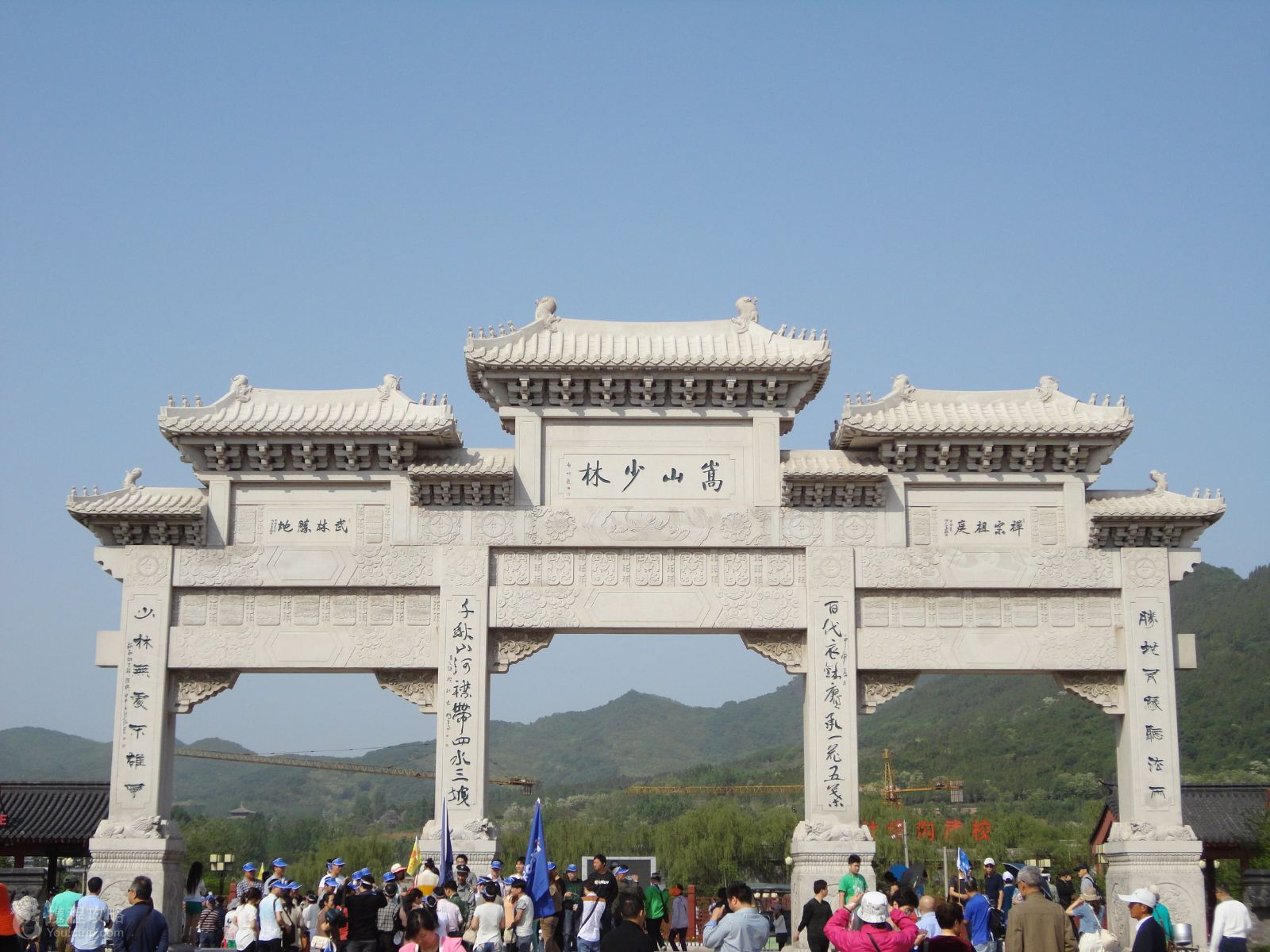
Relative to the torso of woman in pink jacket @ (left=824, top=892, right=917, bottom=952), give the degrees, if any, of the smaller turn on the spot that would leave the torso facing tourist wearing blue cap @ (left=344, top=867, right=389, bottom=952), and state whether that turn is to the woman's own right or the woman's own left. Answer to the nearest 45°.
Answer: approximately 45° to the woman's own left

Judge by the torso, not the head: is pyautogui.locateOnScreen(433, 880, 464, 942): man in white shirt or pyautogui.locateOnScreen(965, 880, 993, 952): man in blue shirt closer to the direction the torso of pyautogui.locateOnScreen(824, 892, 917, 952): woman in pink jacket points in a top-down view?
the man in blue shirt

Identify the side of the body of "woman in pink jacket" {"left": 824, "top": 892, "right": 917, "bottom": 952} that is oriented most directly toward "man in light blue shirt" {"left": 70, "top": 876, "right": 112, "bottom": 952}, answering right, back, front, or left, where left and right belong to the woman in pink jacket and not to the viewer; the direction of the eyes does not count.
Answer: left

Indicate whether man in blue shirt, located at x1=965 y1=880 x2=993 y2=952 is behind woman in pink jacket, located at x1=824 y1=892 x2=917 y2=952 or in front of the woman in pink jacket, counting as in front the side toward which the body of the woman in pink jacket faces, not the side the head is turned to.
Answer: in front

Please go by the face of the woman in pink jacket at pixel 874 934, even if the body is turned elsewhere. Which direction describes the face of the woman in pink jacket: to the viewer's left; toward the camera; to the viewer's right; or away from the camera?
away from the camera

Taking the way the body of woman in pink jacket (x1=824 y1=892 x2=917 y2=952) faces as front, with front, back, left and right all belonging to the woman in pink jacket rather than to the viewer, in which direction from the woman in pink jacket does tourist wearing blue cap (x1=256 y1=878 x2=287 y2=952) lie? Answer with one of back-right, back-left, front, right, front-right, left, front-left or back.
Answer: front-left

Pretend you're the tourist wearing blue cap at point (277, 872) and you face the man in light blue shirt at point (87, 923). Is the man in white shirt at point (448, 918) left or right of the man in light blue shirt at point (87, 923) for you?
left

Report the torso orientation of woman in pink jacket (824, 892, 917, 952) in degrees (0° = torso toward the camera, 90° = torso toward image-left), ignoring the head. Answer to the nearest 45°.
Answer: approximately 180°

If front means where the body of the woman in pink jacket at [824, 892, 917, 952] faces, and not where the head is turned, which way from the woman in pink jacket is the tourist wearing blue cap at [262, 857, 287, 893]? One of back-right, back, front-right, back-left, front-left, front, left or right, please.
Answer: front-left

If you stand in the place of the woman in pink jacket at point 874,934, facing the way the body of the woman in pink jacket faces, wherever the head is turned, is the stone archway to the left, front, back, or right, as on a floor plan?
front

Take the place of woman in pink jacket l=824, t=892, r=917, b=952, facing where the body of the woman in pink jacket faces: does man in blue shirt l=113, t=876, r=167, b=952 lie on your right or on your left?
on your left

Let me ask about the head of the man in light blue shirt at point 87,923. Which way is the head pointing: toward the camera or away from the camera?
away from the camera

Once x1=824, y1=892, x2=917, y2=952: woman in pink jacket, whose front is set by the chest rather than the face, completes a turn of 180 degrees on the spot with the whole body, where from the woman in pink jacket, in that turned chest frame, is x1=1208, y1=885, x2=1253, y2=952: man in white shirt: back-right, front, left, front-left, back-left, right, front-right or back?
back-left
